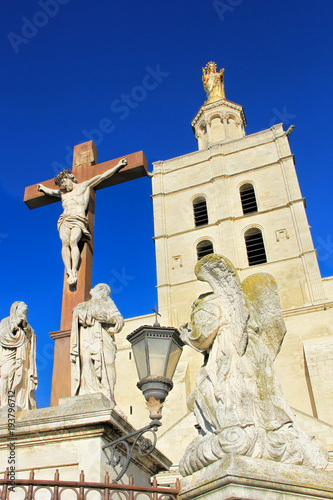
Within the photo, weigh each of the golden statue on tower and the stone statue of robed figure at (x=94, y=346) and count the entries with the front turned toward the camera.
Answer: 2

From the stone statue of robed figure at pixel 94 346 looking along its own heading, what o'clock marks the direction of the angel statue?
The angel statue is roughly at 11 o'clock from the stone statue of robed figure.

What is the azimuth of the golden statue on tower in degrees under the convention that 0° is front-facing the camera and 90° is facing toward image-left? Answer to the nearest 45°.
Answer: approximately 0°

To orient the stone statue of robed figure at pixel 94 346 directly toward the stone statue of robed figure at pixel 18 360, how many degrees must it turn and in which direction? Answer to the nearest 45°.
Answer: approximately 135° to its right

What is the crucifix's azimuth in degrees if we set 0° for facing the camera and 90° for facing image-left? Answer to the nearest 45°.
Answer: approximately 45°
